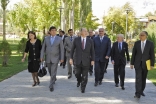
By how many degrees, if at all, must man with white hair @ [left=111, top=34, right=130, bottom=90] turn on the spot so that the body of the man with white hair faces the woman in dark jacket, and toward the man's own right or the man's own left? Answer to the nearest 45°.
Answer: approximately 90° to the man's own right

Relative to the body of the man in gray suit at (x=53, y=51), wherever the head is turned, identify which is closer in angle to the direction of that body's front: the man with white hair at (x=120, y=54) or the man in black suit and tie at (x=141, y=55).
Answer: the man in black suit and tie

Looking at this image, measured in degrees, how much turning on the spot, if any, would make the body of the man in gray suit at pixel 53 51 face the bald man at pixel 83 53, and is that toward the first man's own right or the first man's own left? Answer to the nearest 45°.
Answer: approximately 90° to the first man's own left

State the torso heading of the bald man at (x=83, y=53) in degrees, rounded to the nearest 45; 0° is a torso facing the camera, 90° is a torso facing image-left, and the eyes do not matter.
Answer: approximately 0°

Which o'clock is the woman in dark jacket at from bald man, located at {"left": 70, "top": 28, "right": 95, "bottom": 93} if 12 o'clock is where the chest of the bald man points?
The woman in dark jacket is roughly at 4 o'clock from the bald man.

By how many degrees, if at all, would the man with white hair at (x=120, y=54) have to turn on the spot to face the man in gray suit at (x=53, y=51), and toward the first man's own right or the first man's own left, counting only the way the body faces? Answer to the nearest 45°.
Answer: approximately 45° to the first man's own right

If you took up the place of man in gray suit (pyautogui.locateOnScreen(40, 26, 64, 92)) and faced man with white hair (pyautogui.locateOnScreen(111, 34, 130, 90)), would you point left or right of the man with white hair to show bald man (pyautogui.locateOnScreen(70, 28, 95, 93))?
right

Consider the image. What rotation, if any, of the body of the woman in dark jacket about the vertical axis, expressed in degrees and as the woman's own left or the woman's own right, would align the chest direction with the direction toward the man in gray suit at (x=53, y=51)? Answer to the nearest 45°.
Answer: approximately 45° to the woman's own left
